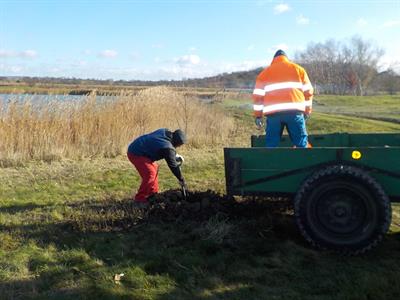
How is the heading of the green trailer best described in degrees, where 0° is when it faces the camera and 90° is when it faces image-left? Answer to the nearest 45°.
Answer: approximately 270°

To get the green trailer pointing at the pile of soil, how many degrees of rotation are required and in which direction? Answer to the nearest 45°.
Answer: approximately 135° to its left
